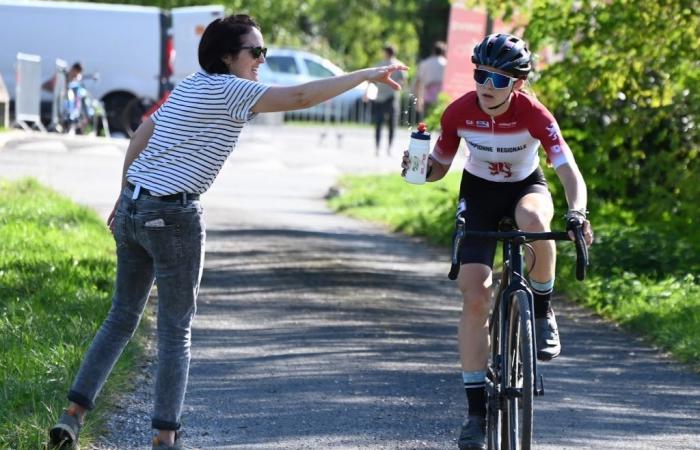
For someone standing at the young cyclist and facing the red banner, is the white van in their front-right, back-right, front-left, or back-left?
front-left

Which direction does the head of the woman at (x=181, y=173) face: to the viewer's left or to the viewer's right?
to the viewer's right

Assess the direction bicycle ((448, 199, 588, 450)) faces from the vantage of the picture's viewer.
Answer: facing the viewer

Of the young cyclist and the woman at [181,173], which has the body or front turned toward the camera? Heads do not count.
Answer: the young cyclist

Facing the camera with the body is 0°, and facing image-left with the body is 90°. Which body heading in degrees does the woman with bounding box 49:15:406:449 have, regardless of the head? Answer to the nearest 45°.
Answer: approximately 225°

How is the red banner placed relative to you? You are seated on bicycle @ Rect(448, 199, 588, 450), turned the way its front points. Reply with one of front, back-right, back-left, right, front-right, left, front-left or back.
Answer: back

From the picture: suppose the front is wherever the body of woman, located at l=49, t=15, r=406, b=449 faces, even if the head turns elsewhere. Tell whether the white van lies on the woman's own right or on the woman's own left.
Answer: on the woman's own left

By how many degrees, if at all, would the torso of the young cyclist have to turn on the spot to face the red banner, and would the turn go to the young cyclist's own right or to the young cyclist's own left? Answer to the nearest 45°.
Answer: approximately 180°

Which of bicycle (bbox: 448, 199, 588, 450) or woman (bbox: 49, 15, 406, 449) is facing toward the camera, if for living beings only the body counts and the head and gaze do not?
the bicycle

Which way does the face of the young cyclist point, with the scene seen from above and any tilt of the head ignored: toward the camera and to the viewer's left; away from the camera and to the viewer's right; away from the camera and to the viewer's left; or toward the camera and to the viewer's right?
toward the camera and to the viewer's left

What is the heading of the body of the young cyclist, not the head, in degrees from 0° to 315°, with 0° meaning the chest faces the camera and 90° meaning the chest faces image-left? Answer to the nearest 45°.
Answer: approximately 0°
